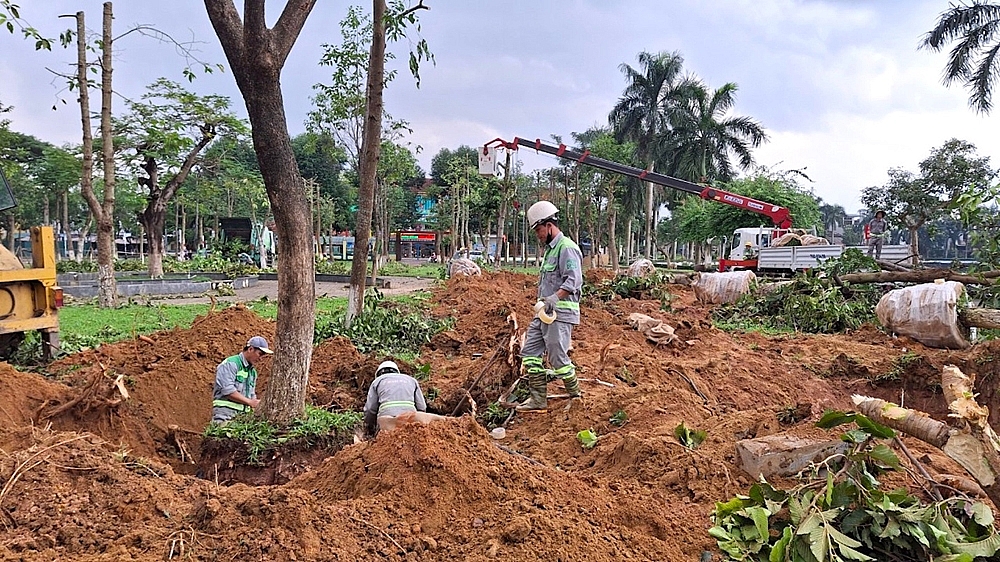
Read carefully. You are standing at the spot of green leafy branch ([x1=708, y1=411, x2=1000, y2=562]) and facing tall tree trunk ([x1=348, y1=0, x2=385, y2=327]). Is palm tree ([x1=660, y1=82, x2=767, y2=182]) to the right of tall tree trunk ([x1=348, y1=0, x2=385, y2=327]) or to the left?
right

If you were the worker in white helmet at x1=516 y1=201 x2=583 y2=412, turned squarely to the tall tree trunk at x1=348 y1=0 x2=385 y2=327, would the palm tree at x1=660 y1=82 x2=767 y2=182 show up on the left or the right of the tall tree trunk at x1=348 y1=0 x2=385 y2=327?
right

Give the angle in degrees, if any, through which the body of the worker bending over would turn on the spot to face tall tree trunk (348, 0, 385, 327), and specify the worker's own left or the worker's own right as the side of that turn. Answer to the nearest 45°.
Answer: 0° — they already face it

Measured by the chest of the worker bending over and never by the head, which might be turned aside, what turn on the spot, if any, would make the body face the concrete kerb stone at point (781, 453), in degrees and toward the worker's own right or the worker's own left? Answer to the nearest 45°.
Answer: approximately 135° to the worker's own right

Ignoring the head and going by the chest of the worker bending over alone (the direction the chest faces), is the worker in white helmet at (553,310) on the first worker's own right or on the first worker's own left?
on the first worker's own right

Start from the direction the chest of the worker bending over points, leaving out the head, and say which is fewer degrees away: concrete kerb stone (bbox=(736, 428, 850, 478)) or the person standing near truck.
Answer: the person standing near truck

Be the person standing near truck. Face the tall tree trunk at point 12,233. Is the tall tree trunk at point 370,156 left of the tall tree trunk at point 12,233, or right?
left

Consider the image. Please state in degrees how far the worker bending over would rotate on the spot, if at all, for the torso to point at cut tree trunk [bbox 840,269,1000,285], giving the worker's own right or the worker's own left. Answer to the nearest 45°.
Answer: approximately 45° to the worker's own right

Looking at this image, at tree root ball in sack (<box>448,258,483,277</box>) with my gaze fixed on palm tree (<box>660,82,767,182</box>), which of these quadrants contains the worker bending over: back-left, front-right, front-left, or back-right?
back-right

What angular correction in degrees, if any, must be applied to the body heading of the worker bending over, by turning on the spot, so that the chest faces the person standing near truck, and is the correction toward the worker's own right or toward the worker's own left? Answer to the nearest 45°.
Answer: approximately 45° to the worker's own right

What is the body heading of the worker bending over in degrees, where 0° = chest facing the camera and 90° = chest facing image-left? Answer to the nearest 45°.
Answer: approximately 180°
